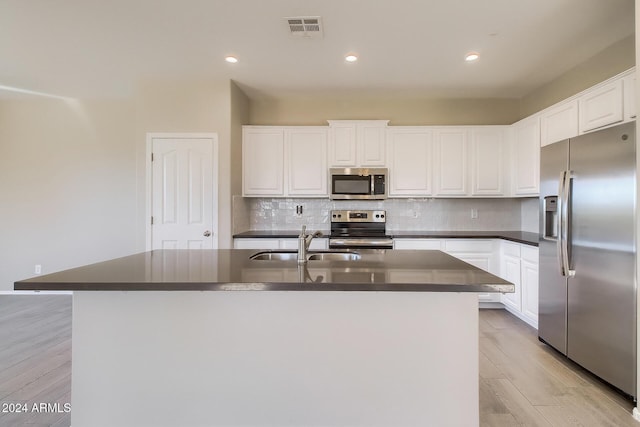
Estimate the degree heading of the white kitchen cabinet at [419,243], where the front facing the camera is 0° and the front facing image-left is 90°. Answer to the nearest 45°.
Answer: approximately 0°

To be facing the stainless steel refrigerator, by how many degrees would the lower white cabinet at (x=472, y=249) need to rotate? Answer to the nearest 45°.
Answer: approximately 45° to its left

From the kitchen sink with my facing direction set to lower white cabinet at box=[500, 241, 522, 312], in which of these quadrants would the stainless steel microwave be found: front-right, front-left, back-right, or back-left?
front-left

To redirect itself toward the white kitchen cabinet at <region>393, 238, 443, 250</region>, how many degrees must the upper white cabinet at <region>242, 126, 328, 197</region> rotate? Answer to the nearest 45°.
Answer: approximately 90° to its left

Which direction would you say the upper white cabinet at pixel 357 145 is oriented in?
toward the camera

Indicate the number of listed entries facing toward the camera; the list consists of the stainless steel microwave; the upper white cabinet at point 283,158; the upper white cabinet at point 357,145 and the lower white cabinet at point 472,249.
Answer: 4

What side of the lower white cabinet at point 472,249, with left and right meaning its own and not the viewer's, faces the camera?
front

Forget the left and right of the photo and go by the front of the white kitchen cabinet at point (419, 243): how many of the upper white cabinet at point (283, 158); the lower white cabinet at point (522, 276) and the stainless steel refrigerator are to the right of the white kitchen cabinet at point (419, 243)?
1

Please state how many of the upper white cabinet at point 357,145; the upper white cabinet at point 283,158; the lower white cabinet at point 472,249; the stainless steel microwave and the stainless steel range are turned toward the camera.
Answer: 5

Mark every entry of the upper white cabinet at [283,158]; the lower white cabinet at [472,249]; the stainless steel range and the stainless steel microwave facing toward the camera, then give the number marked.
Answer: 4

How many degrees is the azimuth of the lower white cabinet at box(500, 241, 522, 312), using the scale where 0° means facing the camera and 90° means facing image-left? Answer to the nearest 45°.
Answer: approximately 45°

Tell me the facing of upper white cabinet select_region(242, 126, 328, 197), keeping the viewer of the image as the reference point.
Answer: facing the viewer

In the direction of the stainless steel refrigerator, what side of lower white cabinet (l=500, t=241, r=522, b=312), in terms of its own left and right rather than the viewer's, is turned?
left

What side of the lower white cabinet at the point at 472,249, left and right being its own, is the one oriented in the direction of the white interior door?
right

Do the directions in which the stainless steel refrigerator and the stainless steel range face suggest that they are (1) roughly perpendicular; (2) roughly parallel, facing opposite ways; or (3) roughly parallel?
roughly perpendicular

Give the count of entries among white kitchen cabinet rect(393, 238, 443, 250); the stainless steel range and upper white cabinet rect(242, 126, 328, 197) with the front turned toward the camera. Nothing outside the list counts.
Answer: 3

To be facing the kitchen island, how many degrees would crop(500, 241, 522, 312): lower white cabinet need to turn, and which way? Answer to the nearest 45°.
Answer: approximately 45° to its left

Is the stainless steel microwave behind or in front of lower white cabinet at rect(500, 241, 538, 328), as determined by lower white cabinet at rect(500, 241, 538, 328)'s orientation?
in front
